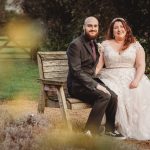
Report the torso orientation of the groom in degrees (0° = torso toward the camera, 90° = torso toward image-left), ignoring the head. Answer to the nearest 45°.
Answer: approximately 315°

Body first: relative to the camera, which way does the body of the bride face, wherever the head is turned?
toward the camera

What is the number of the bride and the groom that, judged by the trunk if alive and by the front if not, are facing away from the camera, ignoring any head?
0

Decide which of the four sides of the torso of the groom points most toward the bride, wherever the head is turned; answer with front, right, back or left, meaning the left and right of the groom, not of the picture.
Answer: left

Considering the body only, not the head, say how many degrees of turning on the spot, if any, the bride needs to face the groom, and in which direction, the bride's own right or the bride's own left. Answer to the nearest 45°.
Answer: approximately 45° to the bride's own right
